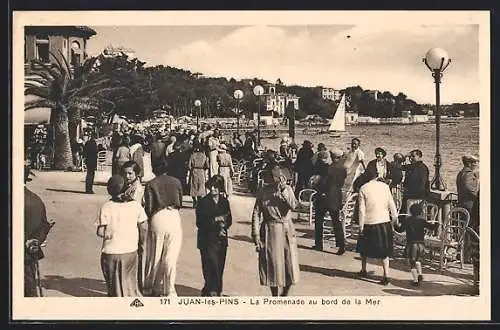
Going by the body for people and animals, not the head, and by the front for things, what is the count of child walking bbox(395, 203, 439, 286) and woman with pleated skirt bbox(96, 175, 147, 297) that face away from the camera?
2

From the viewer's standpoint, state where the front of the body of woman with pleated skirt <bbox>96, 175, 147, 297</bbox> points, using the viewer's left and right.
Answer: facing away from the viewer

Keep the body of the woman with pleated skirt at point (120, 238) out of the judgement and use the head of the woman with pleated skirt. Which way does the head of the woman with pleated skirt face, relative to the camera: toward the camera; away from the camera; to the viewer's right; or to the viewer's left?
away from the camera

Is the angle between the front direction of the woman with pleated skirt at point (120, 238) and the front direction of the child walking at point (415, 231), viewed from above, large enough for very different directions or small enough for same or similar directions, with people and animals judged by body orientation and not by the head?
same or similar directions

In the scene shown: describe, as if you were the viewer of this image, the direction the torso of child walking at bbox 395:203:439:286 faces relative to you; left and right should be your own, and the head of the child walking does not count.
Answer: facing away from the viewer
